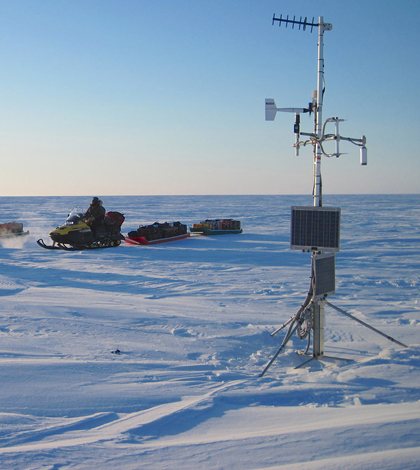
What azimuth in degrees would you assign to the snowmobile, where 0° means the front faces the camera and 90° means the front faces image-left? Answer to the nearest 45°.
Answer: approximately 45°

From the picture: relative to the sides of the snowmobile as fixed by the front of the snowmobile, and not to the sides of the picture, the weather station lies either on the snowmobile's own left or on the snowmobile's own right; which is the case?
on the snowmobile's own left
